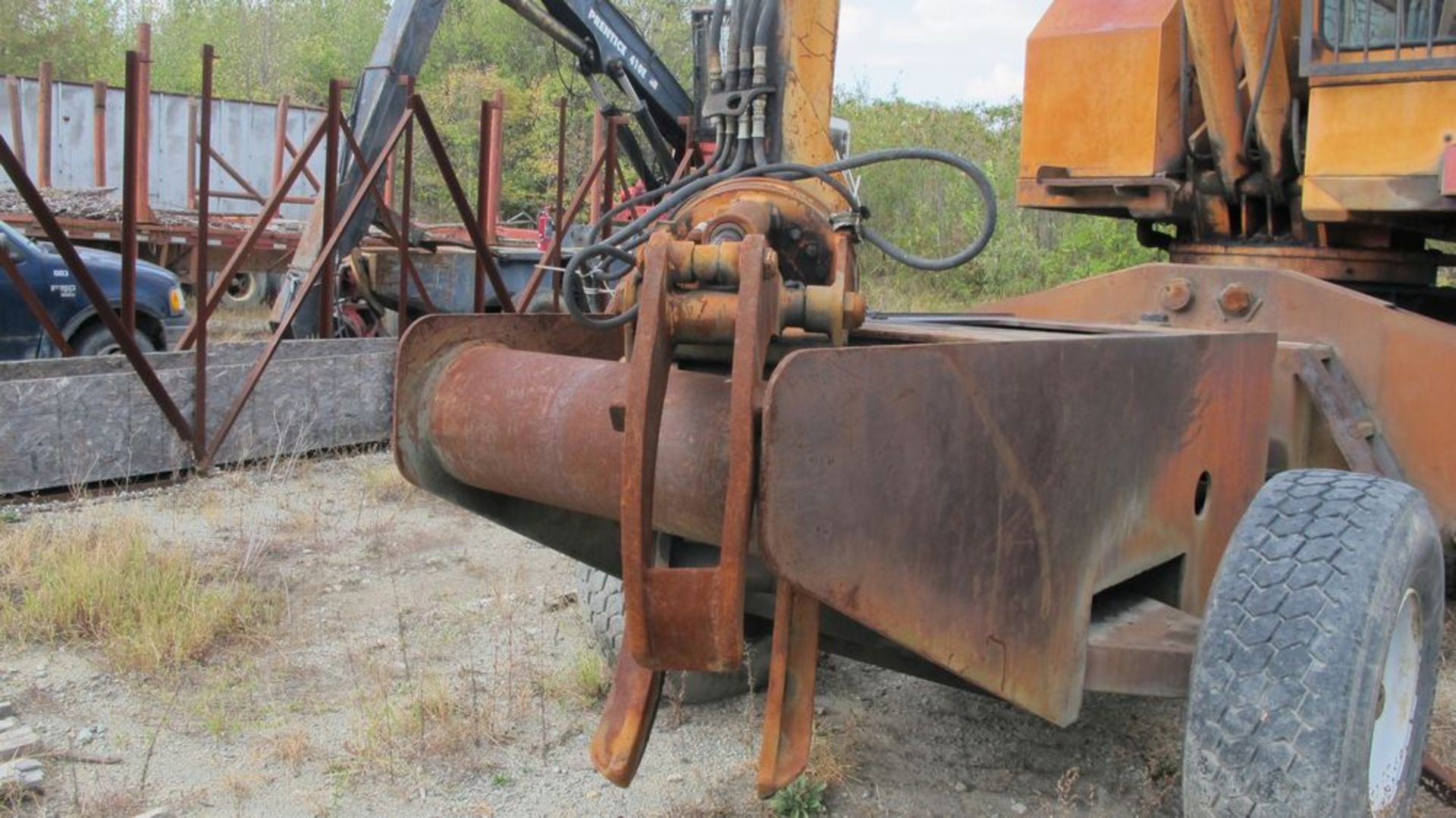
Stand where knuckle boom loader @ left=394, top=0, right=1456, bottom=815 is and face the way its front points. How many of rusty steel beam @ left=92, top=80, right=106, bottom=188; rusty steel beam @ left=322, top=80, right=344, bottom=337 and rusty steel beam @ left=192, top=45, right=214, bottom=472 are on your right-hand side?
3

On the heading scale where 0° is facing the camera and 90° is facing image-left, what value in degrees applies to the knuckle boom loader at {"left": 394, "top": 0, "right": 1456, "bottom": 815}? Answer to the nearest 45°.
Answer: approximately 45°

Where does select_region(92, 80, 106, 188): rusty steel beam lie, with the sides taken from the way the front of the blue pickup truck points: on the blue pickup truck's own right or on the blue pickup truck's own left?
on the blue pickup truck's own left

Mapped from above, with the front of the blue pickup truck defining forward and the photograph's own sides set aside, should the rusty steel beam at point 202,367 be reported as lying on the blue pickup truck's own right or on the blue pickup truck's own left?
on the blue pickup truck's own right

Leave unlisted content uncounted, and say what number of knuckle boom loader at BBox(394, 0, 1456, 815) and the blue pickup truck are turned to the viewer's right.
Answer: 1

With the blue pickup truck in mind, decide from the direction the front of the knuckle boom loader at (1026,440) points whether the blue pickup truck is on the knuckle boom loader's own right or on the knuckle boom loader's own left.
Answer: on the knuckle boom loader's own right

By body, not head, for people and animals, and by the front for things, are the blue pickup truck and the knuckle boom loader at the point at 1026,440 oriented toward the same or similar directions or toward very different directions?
very different directions

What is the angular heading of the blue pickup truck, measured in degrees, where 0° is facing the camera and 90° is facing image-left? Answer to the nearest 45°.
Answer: approximately 270°
